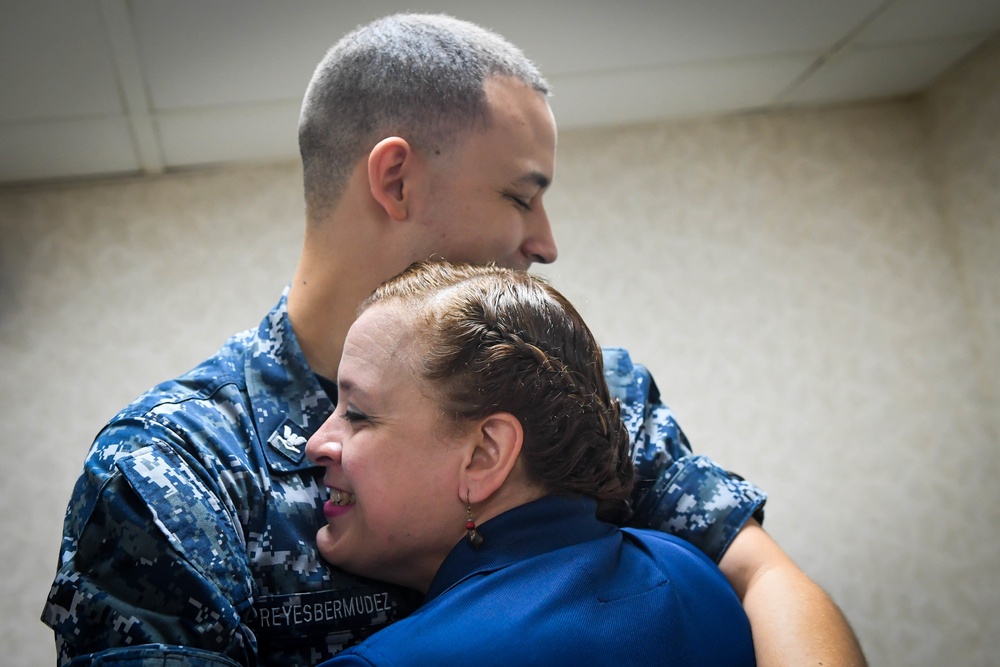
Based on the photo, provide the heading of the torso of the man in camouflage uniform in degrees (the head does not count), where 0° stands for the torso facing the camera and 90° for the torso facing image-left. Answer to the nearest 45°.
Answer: approximately 315°

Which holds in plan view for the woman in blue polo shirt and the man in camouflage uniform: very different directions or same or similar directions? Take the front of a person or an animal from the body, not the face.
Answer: very different directions

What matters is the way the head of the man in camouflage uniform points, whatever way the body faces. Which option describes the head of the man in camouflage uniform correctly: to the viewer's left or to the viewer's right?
to the viewer's right

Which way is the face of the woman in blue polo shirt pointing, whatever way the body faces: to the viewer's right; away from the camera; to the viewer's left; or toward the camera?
to the viewer's left
